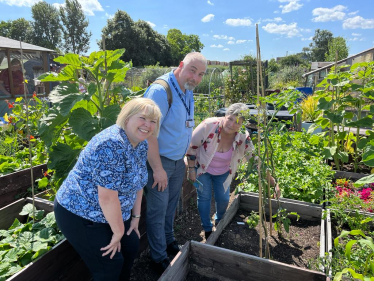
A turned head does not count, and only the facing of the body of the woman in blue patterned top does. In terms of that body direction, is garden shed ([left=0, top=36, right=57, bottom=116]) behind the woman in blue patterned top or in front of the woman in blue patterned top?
behind

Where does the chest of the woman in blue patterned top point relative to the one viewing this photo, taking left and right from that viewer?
facing the viewer and to the right of the viewer

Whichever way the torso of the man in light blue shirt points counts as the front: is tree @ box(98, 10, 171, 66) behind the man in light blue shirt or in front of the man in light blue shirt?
behind

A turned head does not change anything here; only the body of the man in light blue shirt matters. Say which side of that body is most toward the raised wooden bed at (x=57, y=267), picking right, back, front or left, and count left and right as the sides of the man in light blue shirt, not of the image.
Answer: right

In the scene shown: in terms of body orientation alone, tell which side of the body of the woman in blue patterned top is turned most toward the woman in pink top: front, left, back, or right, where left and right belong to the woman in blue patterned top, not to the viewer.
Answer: left

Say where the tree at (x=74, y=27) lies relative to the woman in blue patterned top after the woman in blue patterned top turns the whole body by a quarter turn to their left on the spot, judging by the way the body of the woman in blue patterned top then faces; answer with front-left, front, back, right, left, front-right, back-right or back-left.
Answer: front-left

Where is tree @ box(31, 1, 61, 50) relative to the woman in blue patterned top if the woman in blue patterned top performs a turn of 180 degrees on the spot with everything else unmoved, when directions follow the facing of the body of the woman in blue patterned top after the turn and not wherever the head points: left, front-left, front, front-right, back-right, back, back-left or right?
front-right

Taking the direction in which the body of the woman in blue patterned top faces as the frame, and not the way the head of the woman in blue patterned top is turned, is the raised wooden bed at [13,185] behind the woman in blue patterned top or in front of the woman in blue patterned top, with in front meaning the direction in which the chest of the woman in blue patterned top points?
behind

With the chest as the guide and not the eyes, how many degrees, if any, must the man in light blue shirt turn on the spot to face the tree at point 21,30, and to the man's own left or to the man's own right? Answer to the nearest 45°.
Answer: approximately 180°

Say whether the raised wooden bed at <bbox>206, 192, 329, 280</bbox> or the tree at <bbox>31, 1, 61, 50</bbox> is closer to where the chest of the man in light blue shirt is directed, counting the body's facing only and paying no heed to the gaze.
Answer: the raised wooden bed

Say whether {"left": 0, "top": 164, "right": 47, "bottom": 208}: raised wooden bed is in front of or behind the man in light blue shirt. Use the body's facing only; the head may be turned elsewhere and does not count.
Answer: behind

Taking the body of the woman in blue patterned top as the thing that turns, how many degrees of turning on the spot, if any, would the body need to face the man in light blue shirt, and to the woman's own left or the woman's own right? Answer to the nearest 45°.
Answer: approximately 90° to the woman's own left

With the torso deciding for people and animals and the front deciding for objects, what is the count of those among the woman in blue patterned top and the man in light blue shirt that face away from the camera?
0
